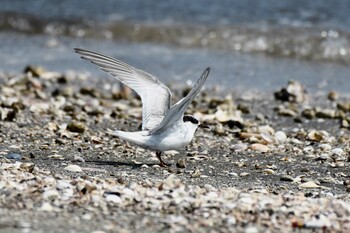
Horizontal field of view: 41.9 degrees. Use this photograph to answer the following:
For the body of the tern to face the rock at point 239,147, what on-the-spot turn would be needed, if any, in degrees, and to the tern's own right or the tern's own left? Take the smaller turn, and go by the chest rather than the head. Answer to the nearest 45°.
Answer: approximately 45° to the tern's own left

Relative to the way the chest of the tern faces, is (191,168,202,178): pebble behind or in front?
in front

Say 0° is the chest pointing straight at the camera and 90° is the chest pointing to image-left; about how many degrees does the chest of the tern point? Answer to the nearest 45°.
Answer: approximately 270°

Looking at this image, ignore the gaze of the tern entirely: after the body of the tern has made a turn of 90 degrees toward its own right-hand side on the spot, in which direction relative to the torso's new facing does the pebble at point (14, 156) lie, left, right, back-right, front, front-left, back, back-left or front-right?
right

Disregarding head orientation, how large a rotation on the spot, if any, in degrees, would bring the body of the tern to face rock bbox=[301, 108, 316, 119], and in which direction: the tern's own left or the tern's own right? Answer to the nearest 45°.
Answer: approximately 45° to the tern's own left

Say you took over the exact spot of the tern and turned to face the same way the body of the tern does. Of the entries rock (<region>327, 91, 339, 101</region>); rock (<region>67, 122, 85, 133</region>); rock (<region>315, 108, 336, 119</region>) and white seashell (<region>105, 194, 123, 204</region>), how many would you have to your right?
1

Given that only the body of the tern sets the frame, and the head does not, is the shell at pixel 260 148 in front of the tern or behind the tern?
in front

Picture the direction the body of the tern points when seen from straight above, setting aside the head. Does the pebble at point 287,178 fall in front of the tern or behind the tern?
in front

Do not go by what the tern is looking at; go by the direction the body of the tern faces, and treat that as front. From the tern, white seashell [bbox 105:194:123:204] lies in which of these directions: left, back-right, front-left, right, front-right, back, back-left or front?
right
